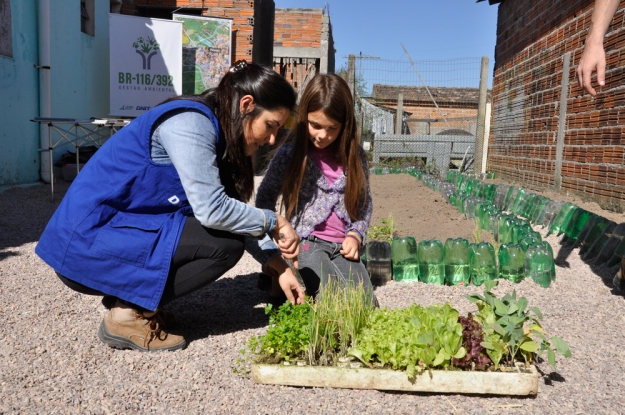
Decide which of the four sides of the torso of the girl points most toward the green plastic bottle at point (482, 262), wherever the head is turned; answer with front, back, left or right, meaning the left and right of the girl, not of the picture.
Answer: left

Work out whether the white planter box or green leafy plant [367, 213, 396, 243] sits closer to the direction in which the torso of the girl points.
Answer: the white planter box

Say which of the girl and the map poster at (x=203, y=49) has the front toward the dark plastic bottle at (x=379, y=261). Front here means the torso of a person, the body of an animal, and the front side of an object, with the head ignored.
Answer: the map poster

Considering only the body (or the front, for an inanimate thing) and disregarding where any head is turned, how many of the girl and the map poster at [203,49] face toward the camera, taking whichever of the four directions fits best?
2

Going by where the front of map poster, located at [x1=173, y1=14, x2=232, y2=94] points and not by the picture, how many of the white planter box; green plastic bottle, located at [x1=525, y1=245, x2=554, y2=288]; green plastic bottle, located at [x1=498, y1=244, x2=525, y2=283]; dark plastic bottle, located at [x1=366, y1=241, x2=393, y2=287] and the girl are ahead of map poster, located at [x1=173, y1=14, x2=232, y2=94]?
5

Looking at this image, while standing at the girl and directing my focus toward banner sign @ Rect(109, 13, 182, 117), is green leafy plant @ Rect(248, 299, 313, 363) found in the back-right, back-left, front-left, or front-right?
back-left

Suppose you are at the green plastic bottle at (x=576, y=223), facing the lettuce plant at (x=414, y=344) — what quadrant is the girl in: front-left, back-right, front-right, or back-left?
front-right

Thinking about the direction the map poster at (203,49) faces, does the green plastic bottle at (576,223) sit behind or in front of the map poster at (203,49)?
in front

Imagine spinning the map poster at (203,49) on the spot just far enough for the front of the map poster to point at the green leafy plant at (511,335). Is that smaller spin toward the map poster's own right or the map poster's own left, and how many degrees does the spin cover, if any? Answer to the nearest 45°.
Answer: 0° — it already faces it

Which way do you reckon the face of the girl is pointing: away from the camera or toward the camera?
toward the camera

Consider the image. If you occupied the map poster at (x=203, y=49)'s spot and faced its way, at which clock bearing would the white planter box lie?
The white planter box is roughly at 12 o'clock from the map poster.

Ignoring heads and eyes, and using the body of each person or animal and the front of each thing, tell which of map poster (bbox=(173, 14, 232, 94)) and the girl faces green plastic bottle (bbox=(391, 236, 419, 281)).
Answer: the map poster

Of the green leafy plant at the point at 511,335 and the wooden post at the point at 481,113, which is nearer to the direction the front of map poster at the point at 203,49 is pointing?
the green leafy plant

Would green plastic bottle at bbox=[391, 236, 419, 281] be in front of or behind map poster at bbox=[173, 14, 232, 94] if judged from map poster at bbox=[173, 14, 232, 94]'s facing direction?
in front

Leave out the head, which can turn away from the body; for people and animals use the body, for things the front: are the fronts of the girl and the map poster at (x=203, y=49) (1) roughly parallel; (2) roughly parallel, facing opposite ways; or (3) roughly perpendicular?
roughly parallel

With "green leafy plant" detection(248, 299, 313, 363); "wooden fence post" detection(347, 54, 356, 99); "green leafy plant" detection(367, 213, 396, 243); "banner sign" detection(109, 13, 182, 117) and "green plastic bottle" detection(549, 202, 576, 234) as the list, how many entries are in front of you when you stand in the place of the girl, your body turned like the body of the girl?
1

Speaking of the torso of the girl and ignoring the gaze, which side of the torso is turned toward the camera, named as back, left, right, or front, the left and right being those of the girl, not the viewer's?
front
